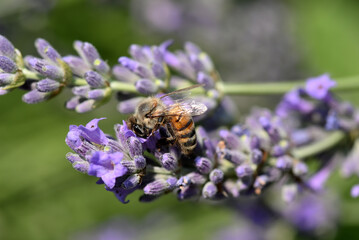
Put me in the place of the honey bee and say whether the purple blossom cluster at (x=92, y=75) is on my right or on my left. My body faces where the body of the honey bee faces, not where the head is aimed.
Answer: on my right

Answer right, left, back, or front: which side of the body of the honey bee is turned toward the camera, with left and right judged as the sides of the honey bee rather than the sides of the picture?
left

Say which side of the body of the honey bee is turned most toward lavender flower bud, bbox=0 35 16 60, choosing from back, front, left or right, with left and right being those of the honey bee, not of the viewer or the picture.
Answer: front
